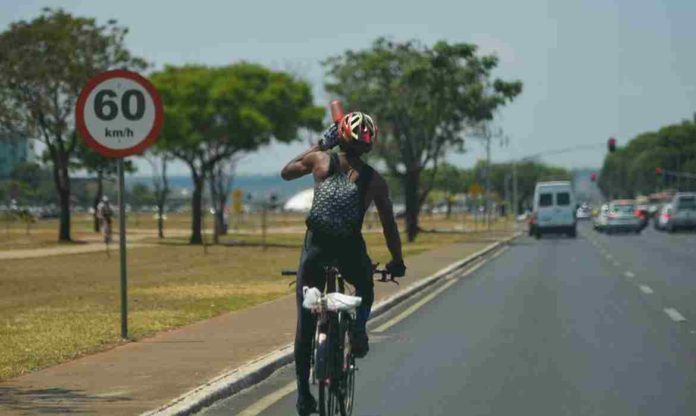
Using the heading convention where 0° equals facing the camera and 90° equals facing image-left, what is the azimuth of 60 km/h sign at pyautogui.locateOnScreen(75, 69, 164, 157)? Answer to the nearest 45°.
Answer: approximately 0°

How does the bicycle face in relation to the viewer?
away from the camera

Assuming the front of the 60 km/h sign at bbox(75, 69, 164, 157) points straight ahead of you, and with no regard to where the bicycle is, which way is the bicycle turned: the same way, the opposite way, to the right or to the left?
the opposite way

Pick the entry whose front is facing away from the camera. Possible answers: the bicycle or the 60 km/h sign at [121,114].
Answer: the bicycle

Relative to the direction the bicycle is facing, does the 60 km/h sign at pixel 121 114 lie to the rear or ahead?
ahead

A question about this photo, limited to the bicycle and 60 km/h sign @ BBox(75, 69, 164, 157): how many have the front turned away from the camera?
1
